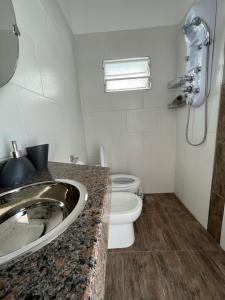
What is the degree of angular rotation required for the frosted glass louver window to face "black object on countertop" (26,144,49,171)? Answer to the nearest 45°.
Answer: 0° — it already faces it

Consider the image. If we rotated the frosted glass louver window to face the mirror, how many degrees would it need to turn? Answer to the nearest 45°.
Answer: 0° — it already faces it

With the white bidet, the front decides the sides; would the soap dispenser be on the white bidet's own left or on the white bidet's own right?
on the white bidet's own right

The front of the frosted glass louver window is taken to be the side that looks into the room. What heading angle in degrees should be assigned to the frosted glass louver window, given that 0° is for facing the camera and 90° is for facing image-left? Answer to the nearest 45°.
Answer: approximately 0°
